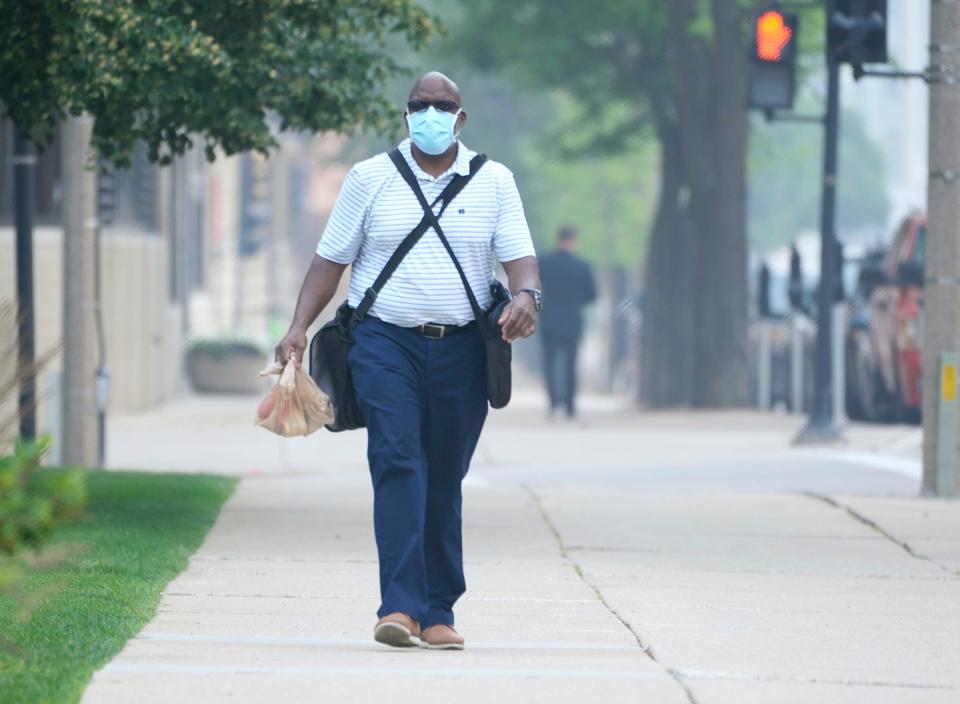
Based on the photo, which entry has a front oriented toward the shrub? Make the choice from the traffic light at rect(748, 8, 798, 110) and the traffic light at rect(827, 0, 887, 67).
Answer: the traffic light at rect(748, 8, 798, 110)

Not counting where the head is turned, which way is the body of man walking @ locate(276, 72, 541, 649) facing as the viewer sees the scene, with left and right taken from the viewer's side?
facing the viewer

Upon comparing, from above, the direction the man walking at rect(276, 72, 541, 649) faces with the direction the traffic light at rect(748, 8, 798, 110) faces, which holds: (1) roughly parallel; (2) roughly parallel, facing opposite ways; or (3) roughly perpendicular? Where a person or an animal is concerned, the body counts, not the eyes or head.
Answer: roughly parallel

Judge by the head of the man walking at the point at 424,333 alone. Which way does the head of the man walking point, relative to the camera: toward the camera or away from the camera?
toward the camera

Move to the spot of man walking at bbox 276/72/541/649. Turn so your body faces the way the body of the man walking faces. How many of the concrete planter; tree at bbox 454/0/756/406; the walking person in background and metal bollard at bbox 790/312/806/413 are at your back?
4

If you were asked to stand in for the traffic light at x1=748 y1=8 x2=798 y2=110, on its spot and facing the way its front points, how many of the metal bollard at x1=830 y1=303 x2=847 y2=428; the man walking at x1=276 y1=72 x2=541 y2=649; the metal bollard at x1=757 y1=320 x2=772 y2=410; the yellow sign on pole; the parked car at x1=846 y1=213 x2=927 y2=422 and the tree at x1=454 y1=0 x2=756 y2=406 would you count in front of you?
2

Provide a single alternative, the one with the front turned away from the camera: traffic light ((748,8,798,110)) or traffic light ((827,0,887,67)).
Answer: traffic light ((827,0,887,67))

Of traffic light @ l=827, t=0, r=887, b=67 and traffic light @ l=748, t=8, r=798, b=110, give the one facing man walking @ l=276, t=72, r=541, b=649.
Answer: traffic light @ l=748, t=8, r=798, b=110

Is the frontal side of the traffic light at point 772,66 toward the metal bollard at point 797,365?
no

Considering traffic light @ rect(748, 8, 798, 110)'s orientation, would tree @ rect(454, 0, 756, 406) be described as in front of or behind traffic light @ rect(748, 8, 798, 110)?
behind

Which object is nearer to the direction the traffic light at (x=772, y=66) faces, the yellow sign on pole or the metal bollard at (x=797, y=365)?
the yellow sign on pole

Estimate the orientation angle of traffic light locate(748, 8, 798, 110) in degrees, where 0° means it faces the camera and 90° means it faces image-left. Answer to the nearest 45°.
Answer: approximately 0°

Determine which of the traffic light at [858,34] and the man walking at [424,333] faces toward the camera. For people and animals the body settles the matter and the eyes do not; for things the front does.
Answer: the man walking

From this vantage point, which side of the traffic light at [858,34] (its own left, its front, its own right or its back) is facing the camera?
back

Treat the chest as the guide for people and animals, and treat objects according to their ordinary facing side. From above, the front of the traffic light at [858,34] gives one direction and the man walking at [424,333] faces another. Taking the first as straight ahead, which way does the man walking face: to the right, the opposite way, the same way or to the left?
the opposite way

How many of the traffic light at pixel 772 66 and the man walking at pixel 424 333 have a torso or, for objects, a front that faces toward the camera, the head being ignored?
2

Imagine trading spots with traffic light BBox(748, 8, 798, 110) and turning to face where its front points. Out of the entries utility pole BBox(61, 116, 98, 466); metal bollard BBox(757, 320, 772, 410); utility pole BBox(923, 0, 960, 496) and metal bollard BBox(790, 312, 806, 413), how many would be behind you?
2

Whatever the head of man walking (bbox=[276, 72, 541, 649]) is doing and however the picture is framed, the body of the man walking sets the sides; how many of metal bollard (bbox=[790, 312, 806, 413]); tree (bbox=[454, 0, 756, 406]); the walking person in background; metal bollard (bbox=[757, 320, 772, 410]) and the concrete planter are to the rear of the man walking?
5
